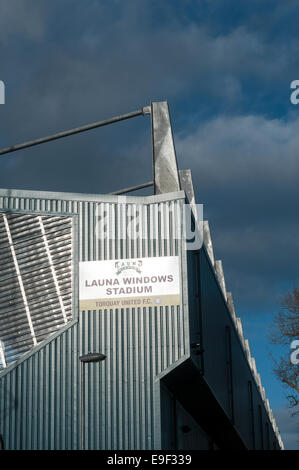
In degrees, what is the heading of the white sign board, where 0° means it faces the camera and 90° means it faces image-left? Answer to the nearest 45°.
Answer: approximately 0°
